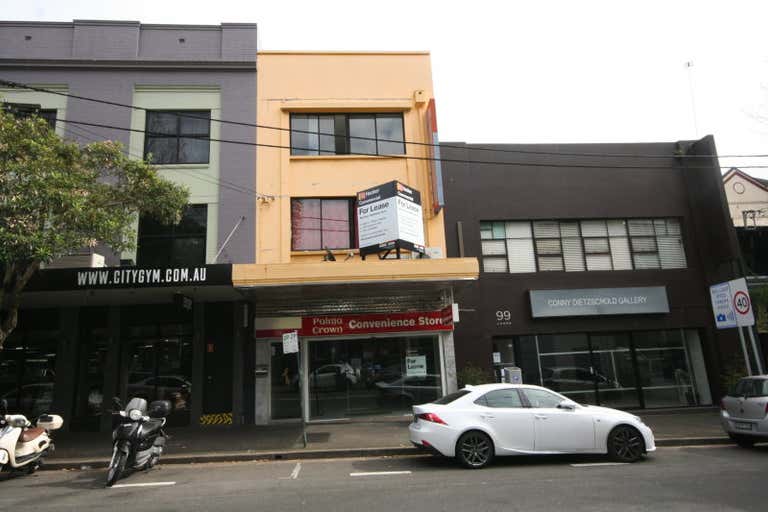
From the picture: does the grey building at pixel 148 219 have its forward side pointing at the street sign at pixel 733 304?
no

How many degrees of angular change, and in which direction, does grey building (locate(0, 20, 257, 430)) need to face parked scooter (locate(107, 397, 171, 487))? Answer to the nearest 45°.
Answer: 0° — it already faces it

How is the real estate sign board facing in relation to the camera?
toward the camera

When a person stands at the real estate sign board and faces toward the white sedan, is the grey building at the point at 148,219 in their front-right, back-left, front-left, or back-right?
back-right

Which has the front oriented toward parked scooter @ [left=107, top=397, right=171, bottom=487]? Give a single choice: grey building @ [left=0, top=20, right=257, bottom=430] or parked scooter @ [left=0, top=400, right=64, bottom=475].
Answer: the grey building

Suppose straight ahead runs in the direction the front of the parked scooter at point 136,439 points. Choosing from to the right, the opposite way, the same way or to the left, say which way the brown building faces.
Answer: the same way

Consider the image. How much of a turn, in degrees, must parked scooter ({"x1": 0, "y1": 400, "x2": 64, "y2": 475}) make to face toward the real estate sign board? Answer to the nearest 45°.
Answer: approximately 135° to its left

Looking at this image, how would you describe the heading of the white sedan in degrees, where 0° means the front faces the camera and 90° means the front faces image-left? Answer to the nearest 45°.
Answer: approximately 270°

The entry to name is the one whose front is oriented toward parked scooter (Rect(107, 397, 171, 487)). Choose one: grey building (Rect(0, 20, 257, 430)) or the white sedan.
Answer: the grey building

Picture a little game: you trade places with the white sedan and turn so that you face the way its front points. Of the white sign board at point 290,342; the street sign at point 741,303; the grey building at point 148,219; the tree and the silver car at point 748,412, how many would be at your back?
3

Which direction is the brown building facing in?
toward the camera

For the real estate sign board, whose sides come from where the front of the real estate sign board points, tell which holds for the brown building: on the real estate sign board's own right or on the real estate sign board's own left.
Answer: on the real estate sign board's own left

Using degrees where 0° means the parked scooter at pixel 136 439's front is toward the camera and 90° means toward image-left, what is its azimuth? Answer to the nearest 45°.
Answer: approximately 45°

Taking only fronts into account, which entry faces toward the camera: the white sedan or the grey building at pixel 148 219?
the grey building

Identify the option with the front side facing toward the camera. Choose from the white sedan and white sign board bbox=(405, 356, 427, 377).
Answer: the white sign board

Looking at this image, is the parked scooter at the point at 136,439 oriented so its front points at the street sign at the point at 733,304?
no

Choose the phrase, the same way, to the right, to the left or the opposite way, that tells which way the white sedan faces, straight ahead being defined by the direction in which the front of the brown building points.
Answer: to the left
